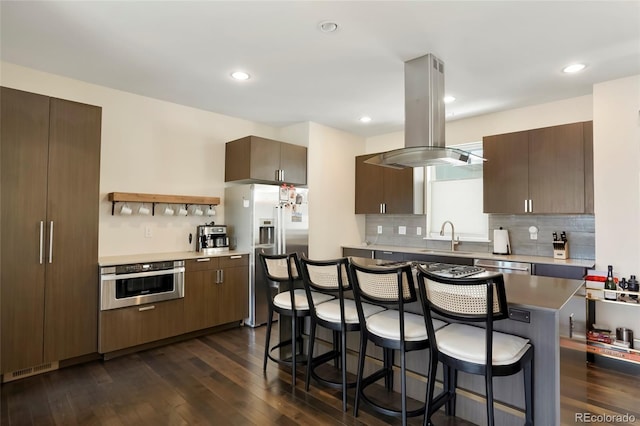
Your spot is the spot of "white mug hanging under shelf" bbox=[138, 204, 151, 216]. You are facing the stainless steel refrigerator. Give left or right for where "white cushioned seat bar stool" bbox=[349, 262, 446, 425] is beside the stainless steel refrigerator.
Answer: right

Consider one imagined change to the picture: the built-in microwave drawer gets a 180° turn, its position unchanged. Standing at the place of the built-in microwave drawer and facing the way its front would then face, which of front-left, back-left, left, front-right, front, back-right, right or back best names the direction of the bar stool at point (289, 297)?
back

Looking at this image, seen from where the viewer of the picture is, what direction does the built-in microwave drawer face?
facing the viewer and to the right of the viewer

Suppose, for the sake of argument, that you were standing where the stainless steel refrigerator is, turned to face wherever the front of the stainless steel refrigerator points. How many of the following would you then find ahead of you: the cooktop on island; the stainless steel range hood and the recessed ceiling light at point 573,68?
3

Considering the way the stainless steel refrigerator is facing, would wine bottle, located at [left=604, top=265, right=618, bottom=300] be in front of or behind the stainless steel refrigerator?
in front

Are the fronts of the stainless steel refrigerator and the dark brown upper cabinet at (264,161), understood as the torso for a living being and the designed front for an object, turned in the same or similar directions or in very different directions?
same or similar directions

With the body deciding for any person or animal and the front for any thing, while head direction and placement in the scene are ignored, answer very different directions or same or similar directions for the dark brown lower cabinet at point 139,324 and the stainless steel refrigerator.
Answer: same or similar directions

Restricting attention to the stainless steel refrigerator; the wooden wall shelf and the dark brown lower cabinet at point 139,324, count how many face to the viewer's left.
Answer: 0

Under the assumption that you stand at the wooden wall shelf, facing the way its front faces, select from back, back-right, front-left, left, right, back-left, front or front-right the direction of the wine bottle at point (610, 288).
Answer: front

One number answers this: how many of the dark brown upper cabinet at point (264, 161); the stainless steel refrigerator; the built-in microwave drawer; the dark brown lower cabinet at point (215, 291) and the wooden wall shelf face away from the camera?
0

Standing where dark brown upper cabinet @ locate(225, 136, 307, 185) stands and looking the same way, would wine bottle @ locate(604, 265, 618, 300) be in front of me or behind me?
in front

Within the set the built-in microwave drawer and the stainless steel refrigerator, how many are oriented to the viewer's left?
0

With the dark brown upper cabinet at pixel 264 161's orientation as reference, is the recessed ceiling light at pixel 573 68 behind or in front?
in front

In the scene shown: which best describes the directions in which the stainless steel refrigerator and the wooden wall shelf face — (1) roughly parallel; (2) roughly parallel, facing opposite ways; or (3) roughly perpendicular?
roughly parallel

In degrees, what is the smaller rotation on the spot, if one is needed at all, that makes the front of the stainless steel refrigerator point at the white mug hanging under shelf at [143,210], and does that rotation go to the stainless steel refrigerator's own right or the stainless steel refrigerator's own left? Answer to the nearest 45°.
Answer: approximately 135° to the stainless steel refrigerator's own right

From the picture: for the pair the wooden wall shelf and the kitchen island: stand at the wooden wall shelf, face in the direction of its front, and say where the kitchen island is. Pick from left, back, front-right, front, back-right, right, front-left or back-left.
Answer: front

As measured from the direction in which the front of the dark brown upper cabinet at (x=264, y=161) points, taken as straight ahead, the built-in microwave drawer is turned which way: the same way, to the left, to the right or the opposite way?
the same way

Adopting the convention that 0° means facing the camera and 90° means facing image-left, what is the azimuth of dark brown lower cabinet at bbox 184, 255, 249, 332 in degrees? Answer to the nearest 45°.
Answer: approximately 315°

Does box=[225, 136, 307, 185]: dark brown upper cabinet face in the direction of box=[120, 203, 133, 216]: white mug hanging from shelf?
no

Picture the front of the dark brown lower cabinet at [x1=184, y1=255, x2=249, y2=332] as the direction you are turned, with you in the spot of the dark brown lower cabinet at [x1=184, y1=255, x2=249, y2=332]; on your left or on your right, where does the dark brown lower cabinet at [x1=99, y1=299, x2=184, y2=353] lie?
on your right
